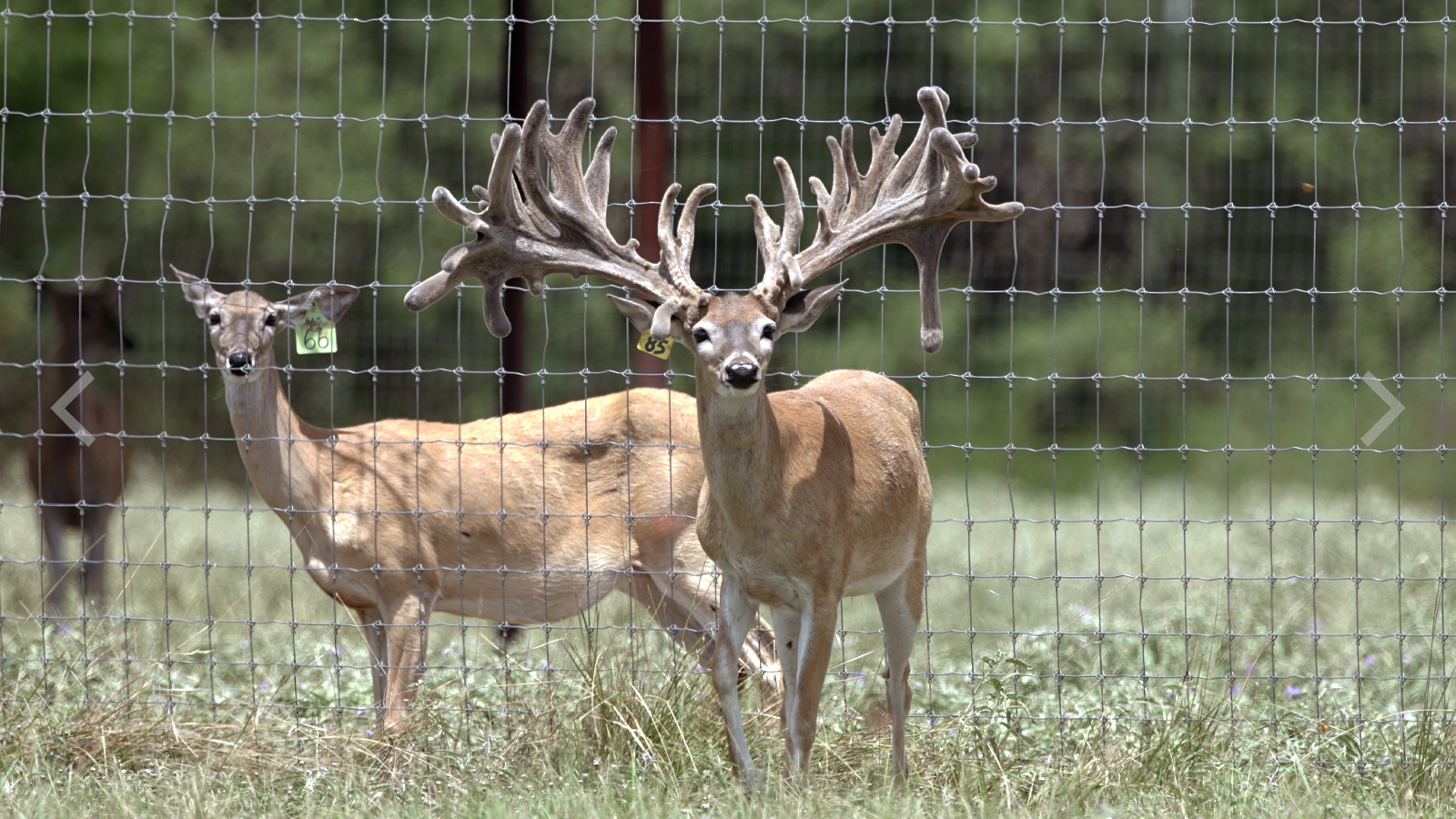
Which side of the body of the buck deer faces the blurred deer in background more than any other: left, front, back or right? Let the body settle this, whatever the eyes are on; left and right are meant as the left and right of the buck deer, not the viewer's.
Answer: right

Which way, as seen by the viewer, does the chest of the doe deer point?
to the viewer's left

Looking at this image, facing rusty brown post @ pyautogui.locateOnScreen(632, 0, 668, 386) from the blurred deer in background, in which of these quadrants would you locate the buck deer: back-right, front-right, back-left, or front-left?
front-right

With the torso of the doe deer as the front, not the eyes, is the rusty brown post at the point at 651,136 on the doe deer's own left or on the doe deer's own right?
on the doe deer's own right

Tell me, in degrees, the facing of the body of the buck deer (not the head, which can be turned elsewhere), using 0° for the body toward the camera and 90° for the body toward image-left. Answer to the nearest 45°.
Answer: approximately 45°

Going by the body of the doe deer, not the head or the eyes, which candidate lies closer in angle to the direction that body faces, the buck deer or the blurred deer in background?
the blurred deer in background
